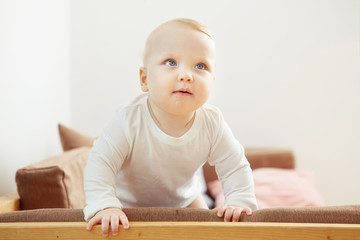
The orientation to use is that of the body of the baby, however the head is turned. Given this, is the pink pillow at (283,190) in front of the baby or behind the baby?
behind

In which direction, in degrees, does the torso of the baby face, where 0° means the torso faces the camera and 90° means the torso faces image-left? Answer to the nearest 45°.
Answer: approximately 0°
